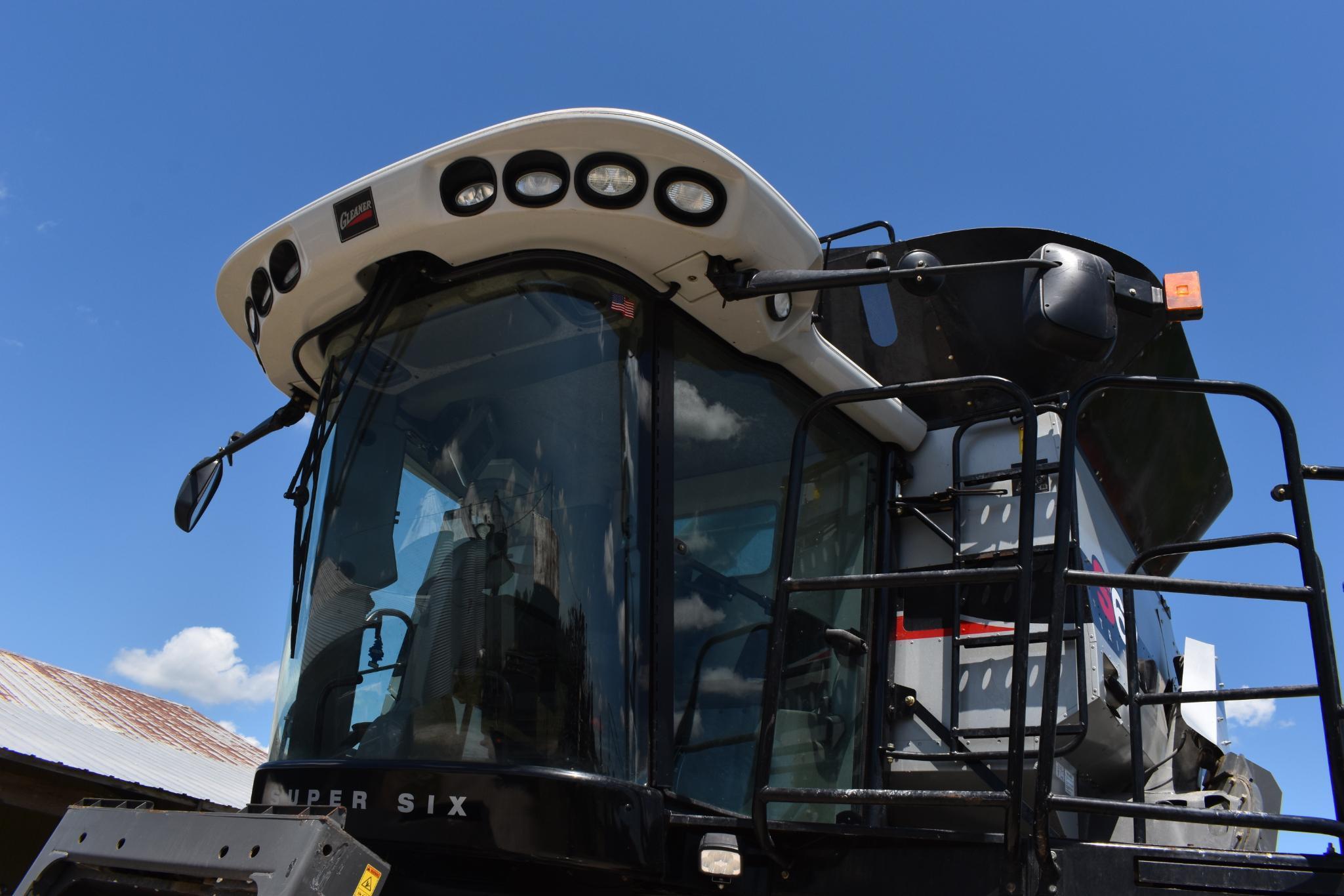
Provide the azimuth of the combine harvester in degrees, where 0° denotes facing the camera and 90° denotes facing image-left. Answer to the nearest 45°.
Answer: approximately 45°
